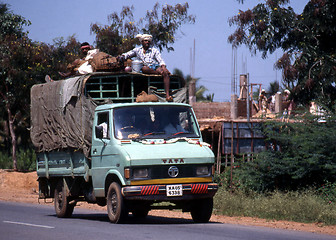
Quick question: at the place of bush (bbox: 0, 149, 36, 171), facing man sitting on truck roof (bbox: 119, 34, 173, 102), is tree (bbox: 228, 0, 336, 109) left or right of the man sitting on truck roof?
left

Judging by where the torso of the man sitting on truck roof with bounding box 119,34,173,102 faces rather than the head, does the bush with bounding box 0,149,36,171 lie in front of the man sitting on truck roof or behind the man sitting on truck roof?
behind

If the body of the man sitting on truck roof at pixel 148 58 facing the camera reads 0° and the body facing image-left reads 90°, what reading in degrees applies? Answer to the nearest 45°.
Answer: approximately 315°

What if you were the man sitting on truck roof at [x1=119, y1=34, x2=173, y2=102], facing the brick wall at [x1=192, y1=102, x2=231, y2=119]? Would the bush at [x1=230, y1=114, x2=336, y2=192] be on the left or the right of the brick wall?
right

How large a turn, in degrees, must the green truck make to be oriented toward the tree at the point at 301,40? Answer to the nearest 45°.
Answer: approximately 90° to its left

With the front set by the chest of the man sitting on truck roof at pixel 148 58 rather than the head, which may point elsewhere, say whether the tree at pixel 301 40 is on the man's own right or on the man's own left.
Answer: on the man's own left

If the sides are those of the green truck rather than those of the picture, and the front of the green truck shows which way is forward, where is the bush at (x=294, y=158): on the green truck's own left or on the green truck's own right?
on the green truck's own left
